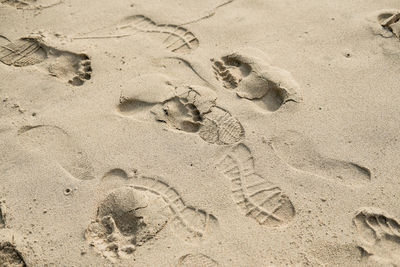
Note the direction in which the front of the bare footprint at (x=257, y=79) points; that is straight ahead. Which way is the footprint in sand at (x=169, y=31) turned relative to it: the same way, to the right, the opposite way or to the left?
the opposite way

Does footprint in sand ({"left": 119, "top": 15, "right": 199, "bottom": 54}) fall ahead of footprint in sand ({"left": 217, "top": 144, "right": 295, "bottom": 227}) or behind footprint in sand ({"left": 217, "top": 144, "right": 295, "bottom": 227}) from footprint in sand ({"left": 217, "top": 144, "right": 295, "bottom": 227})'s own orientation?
behind

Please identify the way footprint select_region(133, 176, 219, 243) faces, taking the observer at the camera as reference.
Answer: facing away from the viewer and to the left of the viewer

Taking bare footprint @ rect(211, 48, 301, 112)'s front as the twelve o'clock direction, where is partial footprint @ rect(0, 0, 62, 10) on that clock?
The partial footprint is roughly at 11 o'clock from the bare footprint.

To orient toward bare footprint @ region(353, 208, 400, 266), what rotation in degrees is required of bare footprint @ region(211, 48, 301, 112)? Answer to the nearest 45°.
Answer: approximately 180°

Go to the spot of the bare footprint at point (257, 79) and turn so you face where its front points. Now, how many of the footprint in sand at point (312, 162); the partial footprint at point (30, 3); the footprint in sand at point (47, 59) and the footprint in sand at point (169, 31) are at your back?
1

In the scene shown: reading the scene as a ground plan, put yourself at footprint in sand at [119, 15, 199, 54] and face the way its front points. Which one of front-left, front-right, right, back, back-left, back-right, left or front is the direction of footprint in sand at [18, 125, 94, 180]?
right

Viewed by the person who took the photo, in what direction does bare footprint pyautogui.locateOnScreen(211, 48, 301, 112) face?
facing away from the viewer and to the left of the viewer

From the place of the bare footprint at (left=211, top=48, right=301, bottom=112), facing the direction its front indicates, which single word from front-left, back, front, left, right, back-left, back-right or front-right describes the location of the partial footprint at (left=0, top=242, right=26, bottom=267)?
left

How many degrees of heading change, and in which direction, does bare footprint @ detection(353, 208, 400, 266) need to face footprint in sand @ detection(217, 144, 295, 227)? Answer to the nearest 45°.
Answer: approximately 45° to its left
